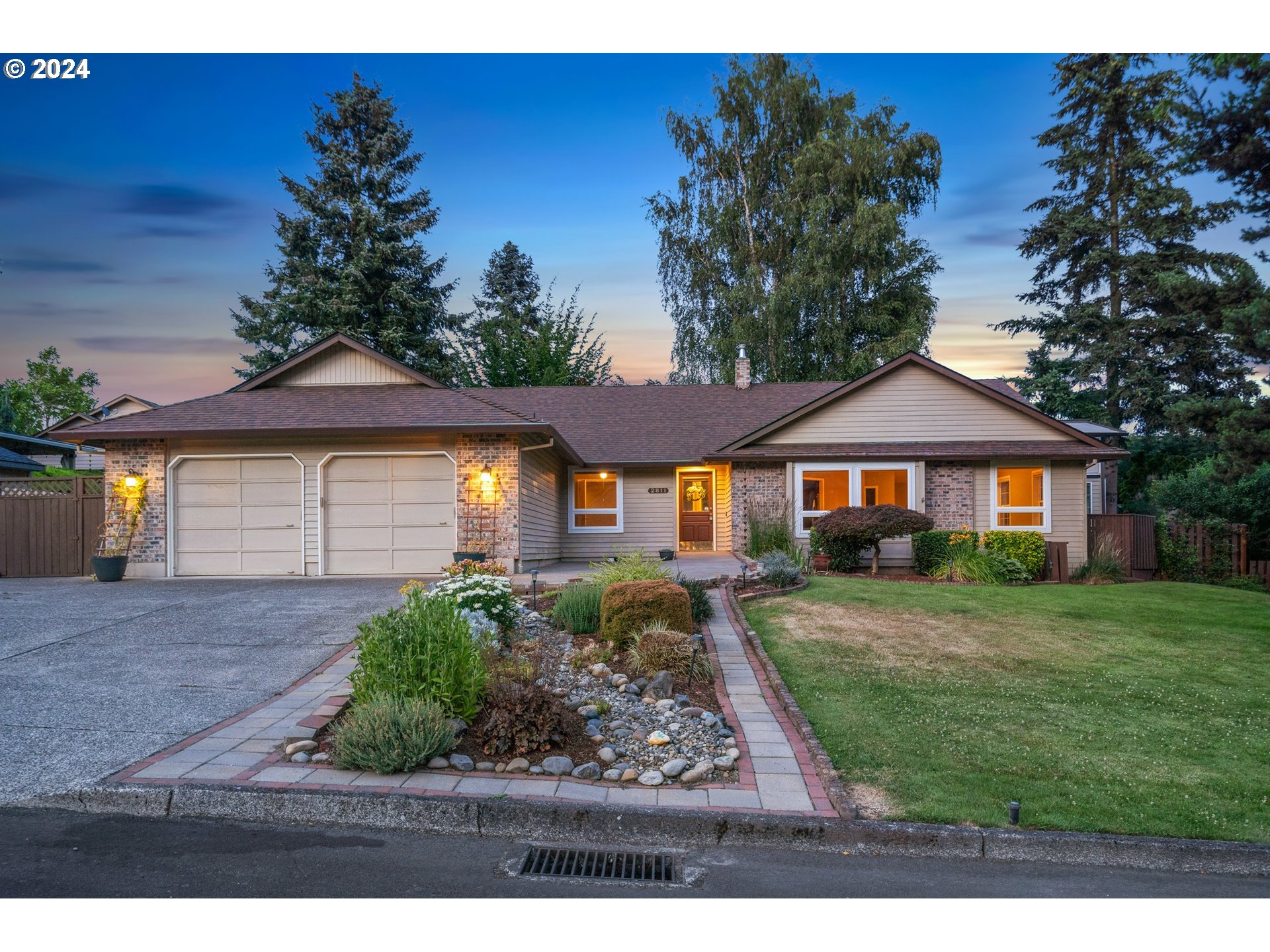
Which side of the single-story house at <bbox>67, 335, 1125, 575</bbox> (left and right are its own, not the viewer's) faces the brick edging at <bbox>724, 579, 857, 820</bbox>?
front

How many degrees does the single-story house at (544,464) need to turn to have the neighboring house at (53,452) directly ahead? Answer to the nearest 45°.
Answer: approximately 135° to its right

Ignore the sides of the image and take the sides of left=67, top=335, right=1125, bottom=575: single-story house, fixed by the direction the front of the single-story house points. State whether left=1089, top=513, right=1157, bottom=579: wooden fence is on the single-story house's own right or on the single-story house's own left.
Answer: on the single-story house's own left

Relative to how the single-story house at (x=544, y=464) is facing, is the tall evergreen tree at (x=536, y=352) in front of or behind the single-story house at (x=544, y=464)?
behind

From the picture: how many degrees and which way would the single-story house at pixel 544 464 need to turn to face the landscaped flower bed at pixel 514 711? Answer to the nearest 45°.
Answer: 0° — it already faces it

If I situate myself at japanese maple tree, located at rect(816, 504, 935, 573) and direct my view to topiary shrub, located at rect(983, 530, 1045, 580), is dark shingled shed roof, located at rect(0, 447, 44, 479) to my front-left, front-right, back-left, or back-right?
back-left

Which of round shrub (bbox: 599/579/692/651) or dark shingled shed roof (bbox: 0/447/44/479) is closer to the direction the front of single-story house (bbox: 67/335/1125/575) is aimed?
the round shrub

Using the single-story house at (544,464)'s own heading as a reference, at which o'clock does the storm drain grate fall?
The storm drain grate is roughly at 12 o'clock from the single-story house.

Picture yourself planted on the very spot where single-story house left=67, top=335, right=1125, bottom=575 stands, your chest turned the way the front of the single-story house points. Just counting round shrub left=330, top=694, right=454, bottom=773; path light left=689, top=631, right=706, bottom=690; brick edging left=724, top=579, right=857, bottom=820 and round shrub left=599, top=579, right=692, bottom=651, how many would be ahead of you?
4

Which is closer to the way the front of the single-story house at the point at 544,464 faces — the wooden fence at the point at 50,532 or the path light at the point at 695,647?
the path light

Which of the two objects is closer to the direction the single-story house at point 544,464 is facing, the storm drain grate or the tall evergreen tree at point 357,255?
the storm drain grate

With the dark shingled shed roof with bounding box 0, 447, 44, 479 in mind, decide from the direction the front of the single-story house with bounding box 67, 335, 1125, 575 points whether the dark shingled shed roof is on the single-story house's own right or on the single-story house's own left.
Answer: on the single-story house's own right

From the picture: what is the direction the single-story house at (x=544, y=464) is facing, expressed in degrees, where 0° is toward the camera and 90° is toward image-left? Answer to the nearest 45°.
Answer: approximately 0°

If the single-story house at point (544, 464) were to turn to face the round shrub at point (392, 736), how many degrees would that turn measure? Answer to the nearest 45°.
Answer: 0° — it already faces it

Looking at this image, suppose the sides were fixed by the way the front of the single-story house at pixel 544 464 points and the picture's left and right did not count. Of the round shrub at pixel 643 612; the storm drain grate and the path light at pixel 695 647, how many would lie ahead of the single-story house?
3
